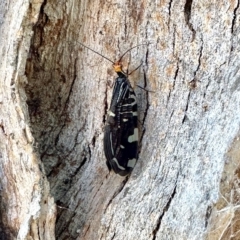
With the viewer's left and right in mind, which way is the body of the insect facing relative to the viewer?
facing away from the viewer
